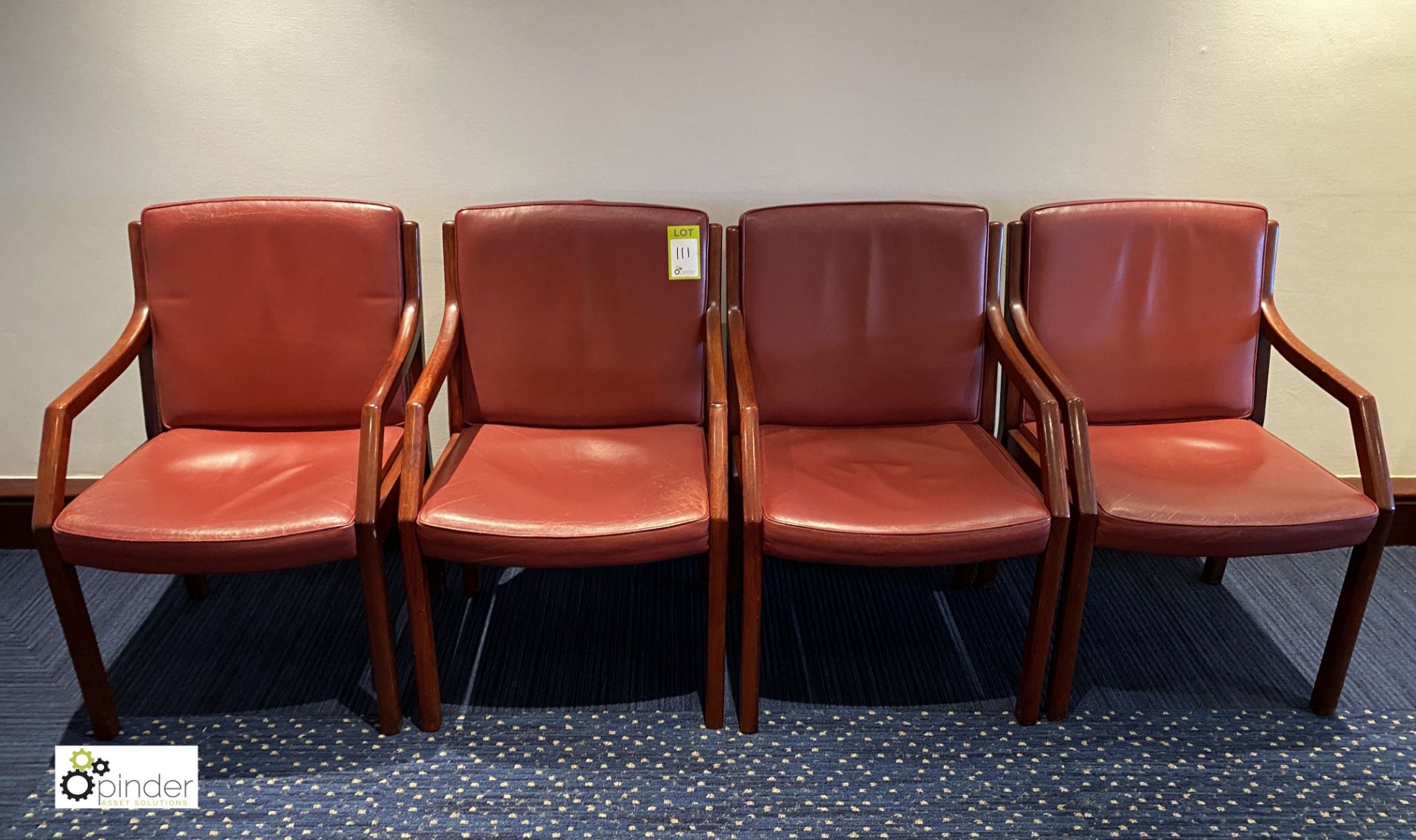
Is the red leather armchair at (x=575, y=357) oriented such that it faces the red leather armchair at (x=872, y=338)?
no

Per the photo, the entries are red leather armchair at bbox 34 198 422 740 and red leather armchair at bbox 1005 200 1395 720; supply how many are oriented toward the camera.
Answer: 2

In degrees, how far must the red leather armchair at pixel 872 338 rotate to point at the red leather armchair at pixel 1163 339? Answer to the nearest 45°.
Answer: approximately 90° to its left

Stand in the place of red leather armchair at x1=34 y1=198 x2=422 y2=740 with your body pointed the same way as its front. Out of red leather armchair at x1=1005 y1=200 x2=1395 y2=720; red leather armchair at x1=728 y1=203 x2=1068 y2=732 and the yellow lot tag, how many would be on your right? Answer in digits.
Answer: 0

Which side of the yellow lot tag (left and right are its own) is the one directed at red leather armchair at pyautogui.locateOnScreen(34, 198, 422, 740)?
right

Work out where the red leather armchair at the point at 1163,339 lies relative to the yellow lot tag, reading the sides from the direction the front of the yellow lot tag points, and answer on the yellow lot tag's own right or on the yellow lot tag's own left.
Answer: on the yellow lot tag's own left

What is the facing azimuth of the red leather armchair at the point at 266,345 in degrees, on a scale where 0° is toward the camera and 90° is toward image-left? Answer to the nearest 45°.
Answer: approximately 0°

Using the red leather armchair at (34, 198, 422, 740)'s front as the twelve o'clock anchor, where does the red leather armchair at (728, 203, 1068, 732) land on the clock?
the red leather armchair at (728, 203, 1068, 732) is roughly at 10 o'clock from the red leather armchair at (34, 198, 422, 740).

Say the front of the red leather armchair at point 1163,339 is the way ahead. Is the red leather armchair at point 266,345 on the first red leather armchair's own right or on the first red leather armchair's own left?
on the first red leather armchair's own right

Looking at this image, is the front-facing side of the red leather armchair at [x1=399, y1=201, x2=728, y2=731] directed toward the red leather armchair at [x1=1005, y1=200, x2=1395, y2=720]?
no

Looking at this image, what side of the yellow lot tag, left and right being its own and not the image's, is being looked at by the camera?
front

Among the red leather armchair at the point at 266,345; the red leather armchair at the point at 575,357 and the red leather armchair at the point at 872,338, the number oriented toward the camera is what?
3

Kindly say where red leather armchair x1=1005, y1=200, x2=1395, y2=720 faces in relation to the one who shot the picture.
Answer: facing the viewer
